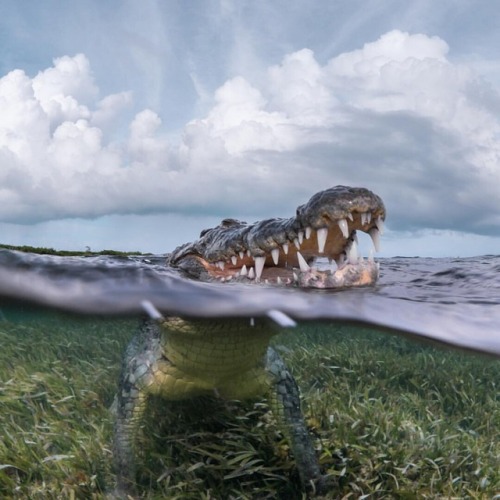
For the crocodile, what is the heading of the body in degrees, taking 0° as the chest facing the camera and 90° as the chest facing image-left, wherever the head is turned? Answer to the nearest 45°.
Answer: approximately 315°
